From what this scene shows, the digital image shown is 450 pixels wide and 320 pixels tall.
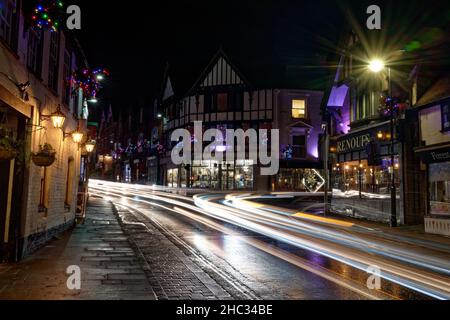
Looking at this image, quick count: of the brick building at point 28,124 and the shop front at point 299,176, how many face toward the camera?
1

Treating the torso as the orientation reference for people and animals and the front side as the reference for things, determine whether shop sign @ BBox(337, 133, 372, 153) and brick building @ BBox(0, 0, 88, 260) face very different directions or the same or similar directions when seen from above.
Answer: very different directions

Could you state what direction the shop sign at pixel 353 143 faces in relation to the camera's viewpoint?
facing the viewer and to the left of the viewer

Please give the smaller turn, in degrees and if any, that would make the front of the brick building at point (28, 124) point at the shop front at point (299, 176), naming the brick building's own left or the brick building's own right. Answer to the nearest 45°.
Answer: approximately 45° to the brick building's own left

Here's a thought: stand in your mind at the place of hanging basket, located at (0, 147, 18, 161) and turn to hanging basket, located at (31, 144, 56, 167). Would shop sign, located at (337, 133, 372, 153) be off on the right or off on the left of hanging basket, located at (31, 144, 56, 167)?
right

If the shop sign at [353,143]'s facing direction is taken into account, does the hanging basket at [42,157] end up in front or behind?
in front

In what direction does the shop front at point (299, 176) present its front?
toward the camera

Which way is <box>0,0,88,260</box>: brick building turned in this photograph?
to the viewer's right

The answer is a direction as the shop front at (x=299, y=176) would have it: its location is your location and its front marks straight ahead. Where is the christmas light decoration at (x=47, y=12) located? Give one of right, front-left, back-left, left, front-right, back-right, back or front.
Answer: front

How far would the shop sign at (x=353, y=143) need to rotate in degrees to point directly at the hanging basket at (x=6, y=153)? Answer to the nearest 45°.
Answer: approximately 45° to its left

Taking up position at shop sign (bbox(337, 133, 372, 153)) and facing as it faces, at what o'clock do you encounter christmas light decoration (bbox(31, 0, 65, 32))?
The christmas light decoration is roughly at 11 o'clock from the shop sign.
